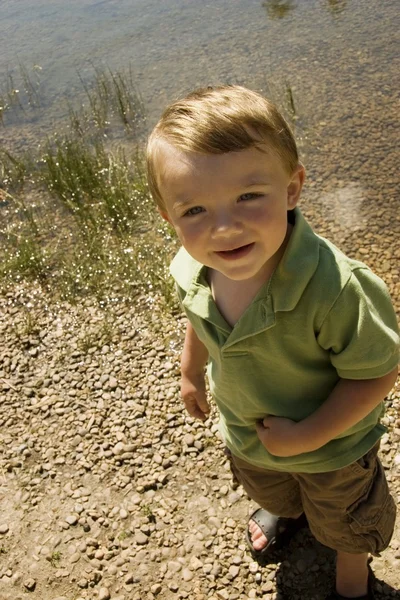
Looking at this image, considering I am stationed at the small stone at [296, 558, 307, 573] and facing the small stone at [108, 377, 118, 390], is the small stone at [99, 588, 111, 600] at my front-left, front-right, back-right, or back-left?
front-left

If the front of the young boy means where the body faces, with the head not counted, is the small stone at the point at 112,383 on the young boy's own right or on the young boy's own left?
on the young boy's own right

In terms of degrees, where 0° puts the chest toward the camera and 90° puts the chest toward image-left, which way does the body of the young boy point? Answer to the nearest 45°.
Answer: approximately 45°

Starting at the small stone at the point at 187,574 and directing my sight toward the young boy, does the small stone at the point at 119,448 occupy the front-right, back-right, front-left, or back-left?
back-left

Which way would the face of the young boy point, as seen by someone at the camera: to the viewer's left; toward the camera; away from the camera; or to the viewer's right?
toward the camera

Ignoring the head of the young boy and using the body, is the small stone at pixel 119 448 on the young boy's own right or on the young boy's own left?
on the young boy's own right
